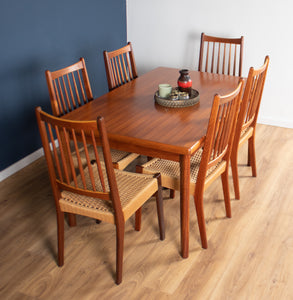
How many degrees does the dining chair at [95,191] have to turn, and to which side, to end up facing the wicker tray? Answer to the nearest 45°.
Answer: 0° — it already faces it

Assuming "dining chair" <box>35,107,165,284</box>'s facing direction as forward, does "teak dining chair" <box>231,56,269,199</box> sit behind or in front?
in front

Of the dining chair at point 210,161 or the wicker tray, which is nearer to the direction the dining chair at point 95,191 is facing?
the wicker tray

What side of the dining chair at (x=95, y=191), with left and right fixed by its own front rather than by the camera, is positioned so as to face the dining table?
front

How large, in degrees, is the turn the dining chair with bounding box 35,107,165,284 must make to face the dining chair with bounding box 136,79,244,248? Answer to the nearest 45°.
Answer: approximately 45° to its right

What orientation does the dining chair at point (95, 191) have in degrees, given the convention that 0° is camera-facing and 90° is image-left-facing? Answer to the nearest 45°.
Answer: approximately 225°
